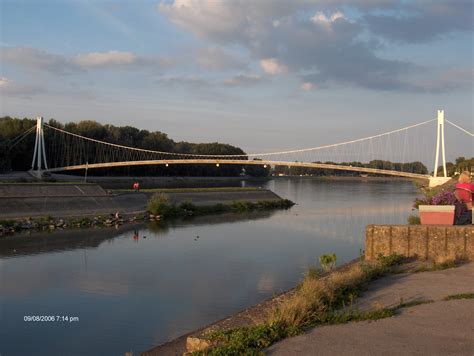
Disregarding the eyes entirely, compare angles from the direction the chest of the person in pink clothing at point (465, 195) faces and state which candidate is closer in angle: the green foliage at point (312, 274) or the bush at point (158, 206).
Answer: the bush

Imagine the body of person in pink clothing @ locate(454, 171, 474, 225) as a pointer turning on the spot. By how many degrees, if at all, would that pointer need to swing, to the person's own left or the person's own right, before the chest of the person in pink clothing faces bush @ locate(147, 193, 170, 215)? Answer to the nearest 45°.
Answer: approximately 45° to the person's own left
